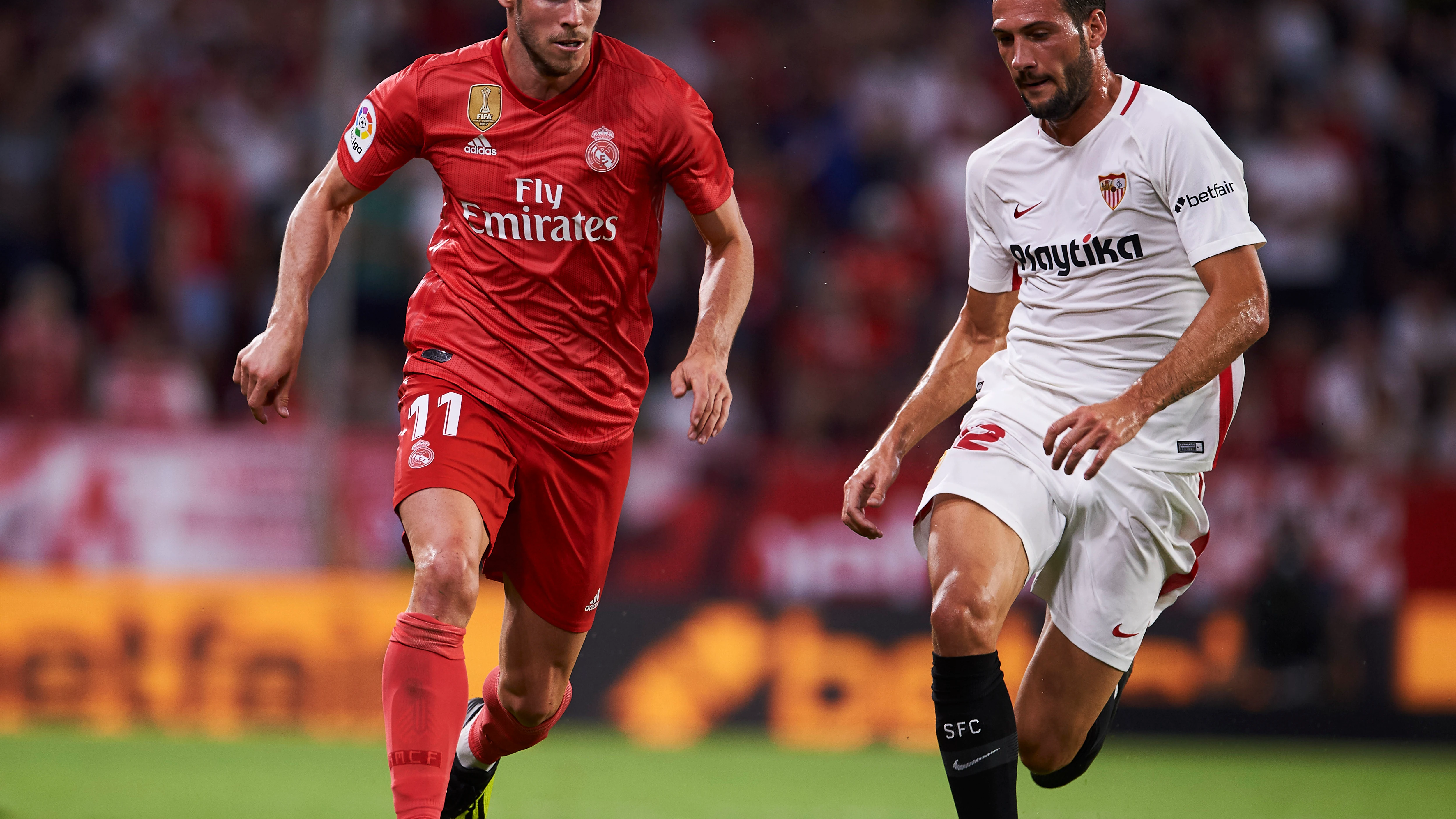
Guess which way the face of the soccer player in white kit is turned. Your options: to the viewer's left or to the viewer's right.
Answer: to the viewer's left

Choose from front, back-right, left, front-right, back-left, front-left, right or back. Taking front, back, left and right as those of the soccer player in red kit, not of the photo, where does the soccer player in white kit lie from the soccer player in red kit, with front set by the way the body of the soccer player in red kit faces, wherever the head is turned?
left

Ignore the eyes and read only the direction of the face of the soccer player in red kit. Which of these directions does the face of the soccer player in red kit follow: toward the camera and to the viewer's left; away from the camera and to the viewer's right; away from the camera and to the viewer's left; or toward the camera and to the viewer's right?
toward the camera and to the viewer's right

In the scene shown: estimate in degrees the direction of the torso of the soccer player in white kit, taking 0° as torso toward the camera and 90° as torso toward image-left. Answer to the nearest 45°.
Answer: approximately 45°

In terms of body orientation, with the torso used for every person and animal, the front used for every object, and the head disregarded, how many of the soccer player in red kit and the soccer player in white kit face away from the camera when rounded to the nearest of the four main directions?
0

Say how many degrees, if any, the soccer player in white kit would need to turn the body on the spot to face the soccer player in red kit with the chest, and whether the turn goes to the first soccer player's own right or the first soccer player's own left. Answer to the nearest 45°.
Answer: approximately 45° to the first soccer player's own right

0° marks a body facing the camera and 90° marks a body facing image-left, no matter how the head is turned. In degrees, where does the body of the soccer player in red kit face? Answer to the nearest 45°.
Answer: approximately 0°
